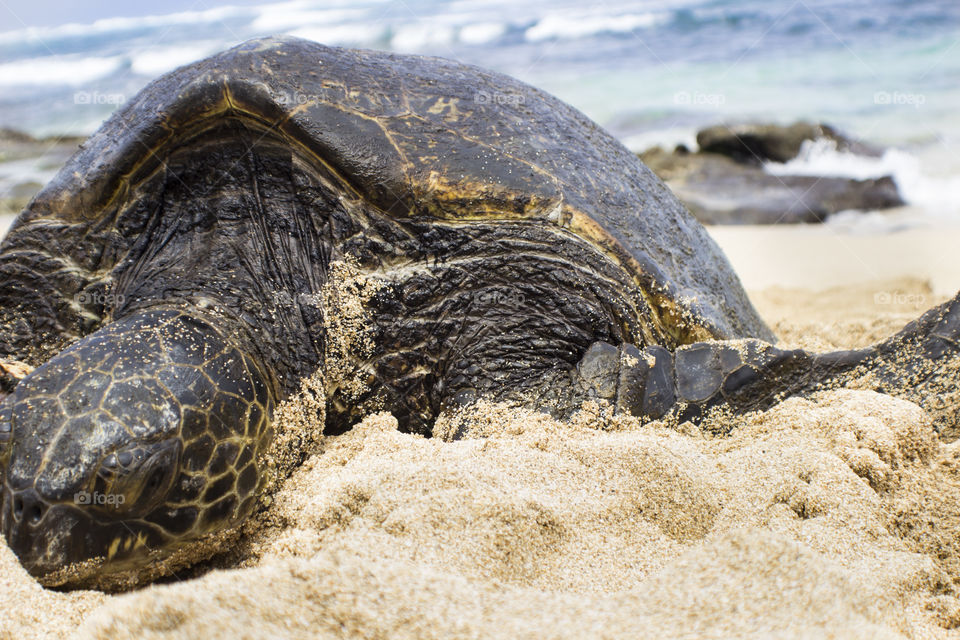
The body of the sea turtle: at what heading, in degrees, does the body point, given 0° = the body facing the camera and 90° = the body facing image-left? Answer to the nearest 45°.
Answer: approximately 45°

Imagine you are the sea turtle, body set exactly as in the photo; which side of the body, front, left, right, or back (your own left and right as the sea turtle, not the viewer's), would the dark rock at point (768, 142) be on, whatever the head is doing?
back

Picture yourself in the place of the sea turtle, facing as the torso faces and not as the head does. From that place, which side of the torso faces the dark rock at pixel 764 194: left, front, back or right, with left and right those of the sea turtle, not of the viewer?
back
